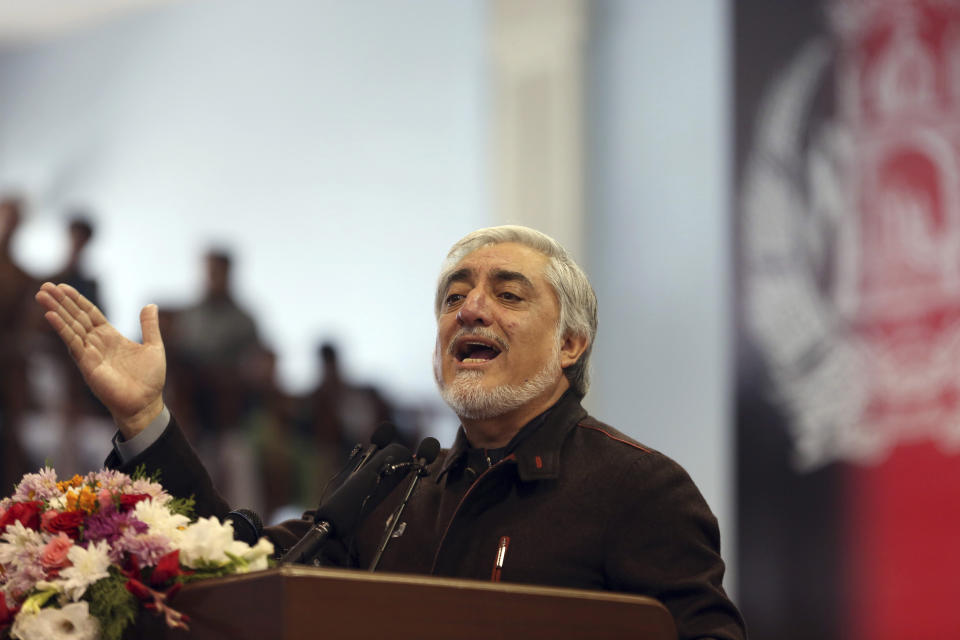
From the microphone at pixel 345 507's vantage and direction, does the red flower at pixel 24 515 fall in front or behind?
behind

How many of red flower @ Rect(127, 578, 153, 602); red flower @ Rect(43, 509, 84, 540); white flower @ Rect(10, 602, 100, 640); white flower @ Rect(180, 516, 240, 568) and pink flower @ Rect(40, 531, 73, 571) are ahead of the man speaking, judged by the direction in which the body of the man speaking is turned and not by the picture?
5

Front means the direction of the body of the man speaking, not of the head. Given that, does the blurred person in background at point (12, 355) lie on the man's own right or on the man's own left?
on the man's own right

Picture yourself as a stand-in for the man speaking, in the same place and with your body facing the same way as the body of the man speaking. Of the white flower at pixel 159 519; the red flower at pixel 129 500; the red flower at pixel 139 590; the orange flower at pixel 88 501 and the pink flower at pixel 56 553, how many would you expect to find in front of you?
5

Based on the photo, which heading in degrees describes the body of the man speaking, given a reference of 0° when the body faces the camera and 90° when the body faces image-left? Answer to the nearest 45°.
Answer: approximately 45°

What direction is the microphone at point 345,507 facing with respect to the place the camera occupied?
facing to the right of the viewer
